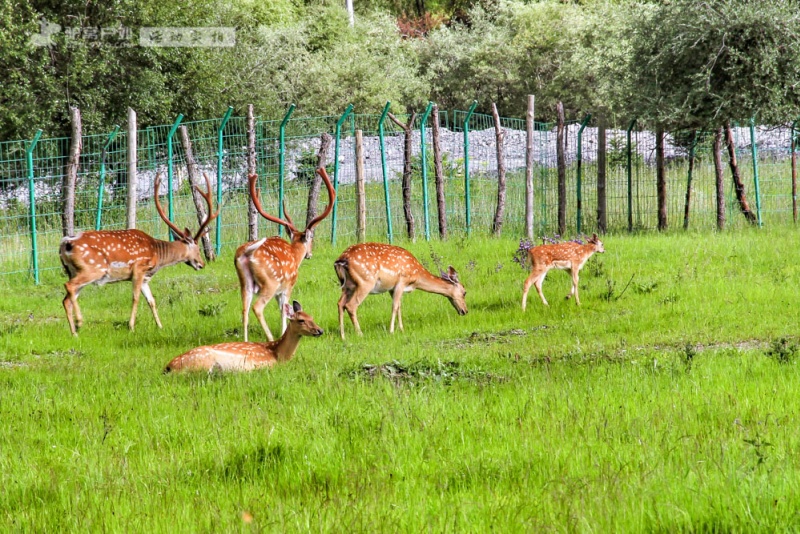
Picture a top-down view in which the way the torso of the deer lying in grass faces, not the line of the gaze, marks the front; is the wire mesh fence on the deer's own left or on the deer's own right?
on the deer's own left

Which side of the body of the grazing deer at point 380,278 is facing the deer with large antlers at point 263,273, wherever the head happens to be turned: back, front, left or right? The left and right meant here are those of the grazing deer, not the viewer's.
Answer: back

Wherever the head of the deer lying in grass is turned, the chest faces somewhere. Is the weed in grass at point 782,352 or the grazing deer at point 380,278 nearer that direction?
the weed in grass

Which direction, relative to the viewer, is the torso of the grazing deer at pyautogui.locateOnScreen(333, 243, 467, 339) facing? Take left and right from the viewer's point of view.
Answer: facing to the right of the viewer

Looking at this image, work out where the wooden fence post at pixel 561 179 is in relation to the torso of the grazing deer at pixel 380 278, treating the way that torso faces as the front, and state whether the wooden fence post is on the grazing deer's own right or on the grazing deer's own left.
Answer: on the grazing deer's own left

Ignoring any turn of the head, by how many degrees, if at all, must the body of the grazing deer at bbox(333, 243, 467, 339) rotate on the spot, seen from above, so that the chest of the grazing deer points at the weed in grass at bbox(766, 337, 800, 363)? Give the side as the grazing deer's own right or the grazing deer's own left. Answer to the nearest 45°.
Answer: approximately 45° to the grazing deer's own right

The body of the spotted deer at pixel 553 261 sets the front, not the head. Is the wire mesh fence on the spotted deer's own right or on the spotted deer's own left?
on the spotted deer's own left

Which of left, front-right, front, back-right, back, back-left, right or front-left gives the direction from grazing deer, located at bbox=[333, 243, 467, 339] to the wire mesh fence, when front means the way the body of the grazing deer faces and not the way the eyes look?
left

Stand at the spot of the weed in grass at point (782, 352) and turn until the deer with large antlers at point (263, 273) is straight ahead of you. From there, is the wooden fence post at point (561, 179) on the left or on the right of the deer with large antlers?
right

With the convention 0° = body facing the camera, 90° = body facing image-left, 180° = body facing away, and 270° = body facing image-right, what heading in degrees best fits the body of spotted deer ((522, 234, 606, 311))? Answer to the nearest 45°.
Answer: approximately 270°

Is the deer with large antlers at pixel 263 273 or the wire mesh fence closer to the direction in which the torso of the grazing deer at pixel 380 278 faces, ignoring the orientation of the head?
the wire mesh fence

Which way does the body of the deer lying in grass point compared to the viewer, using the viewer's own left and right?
facing to the right of the viewer

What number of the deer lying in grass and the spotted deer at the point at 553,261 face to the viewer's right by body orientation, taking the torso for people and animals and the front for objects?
2

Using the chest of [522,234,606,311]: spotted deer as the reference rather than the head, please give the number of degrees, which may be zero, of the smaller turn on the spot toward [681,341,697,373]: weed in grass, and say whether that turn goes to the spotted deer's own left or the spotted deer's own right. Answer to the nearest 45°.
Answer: approximately 90° to the spotted deer's own right

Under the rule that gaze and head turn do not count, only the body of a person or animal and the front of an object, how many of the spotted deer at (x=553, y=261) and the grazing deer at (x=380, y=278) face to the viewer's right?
2

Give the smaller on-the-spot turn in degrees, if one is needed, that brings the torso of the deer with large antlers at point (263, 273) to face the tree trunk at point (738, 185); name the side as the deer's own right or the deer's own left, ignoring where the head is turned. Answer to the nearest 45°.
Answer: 0° — it already faces it
